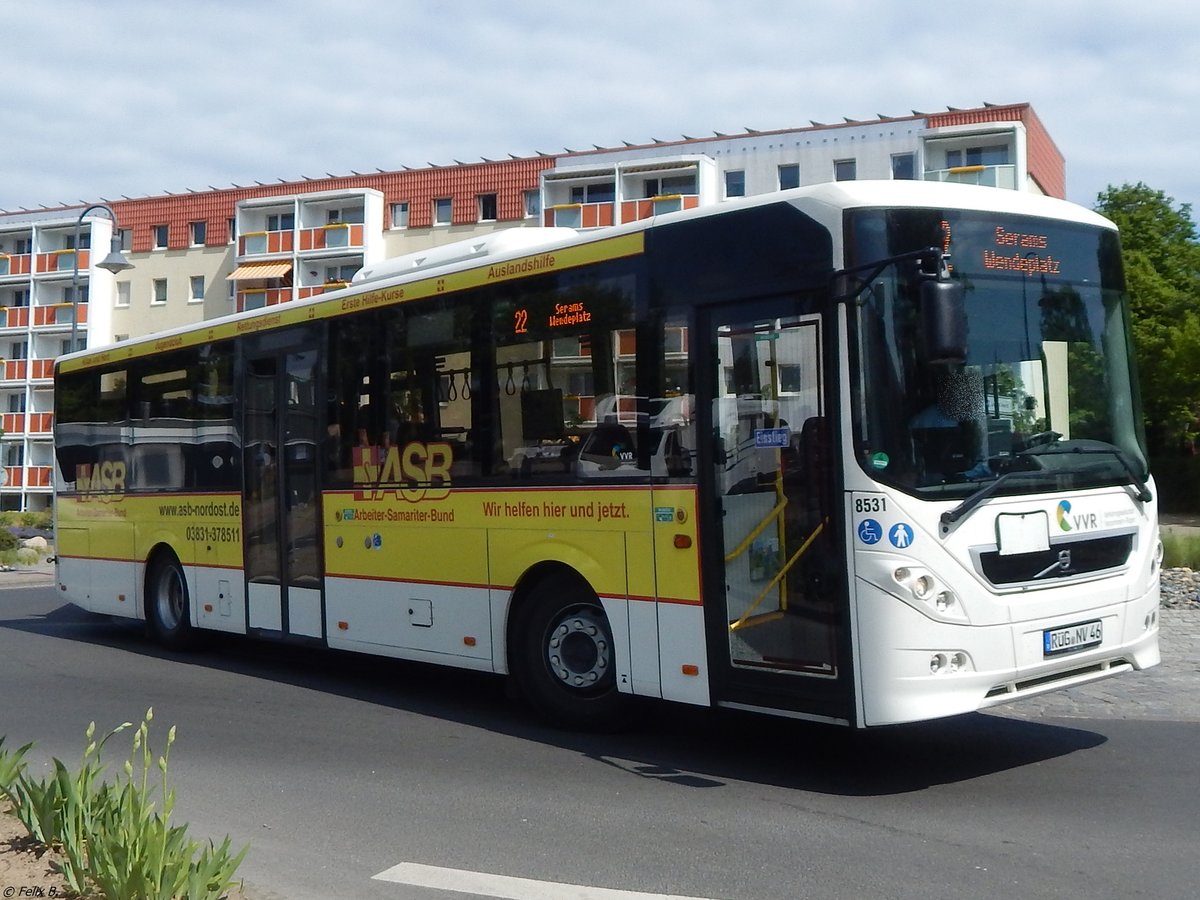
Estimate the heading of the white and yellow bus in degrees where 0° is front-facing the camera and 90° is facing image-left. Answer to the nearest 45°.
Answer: approximately 315°

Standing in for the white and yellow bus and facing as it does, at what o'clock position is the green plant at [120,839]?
The green plant is roughly at 3 o'clock from the white and yellow bus.
